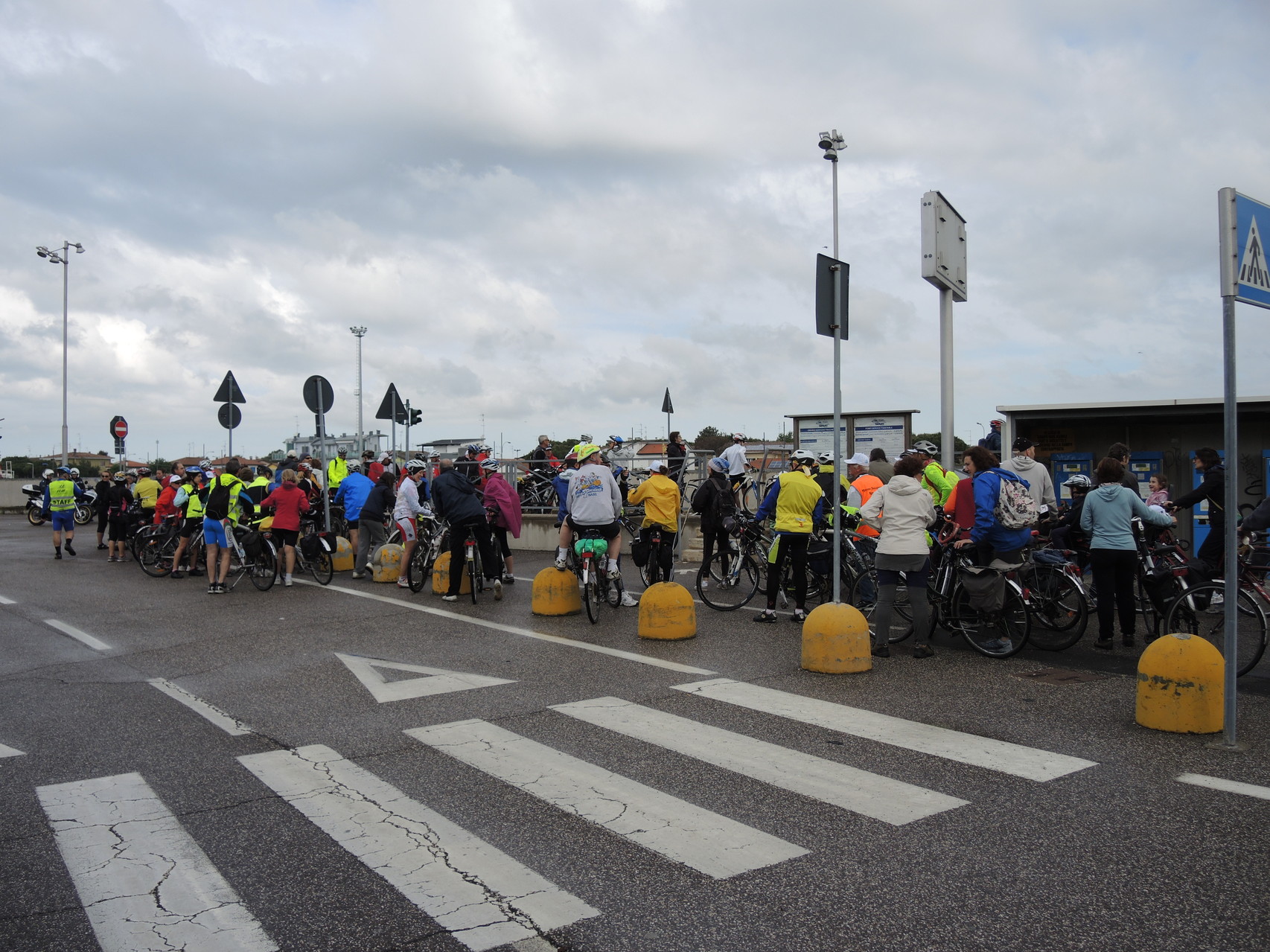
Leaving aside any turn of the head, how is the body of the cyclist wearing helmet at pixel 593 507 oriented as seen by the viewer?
away from the camera

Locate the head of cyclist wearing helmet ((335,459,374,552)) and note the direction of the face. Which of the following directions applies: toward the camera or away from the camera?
away from the camera

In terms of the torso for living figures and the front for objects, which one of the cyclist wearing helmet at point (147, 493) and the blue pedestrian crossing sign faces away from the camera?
the cyclist wearing helmet

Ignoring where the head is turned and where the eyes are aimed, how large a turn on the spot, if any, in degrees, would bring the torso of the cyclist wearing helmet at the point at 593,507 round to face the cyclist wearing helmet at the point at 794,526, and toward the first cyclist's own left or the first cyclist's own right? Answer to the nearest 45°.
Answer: approximately 135° to the first cyclist's own right

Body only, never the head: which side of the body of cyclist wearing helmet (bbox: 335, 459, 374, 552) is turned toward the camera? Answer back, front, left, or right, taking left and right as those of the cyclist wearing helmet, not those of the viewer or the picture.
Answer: back

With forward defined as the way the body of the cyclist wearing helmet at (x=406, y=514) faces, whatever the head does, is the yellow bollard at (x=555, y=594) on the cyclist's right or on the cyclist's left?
on the cyclist's right
